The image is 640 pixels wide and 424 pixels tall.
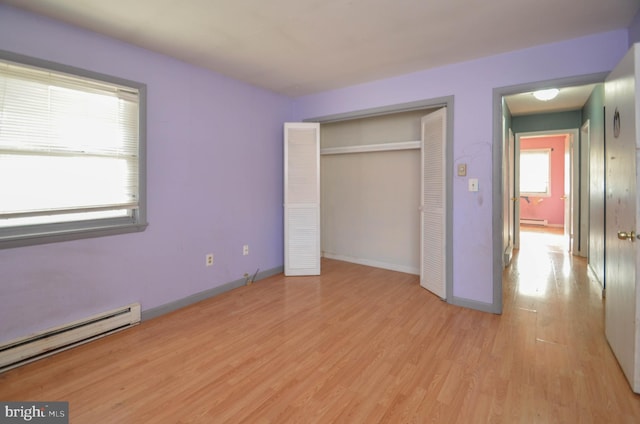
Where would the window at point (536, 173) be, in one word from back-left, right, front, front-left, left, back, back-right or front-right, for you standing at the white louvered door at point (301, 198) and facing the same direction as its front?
back-left

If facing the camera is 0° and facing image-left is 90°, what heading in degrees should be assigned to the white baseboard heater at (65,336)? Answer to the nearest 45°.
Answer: approximately 315°

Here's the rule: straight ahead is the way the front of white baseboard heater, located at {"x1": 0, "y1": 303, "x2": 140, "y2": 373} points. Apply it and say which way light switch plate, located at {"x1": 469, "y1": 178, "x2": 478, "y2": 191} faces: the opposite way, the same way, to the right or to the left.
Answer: to the right

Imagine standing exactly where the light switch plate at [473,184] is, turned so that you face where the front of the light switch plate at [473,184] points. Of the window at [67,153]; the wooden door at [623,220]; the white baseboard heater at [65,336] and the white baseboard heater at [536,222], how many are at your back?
1

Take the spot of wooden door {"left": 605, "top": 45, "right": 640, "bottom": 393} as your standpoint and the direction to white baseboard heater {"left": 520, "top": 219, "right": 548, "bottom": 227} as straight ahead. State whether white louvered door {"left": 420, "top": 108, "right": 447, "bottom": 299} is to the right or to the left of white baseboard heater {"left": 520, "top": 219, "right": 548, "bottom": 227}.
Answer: left

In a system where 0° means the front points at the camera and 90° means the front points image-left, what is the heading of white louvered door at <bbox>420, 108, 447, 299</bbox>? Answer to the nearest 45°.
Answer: approximately 45°

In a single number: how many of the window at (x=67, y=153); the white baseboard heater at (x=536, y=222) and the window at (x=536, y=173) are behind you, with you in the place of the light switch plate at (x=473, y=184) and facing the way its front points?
2

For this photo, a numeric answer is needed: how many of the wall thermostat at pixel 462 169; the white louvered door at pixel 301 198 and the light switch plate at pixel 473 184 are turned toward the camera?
3

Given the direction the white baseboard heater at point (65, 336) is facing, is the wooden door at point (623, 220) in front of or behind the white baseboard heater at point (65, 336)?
in front

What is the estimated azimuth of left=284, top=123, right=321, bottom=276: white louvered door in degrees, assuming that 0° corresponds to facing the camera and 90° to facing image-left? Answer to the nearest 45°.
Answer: approximately 0°

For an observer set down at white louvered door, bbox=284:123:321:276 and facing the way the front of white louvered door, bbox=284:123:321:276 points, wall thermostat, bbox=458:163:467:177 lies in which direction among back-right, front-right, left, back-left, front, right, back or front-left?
front-left

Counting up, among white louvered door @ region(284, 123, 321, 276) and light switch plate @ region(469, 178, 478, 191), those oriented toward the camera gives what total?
2
